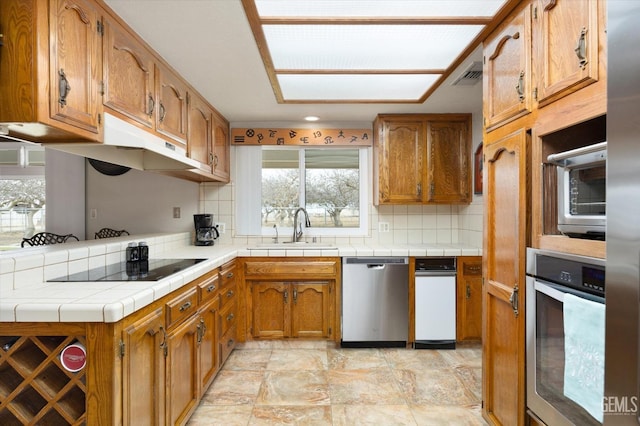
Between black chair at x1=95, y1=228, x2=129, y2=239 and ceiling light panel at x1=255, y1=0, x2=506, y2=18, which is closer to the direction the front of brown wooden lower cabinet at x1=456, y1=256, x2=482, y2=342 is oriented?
the ceiling light panel

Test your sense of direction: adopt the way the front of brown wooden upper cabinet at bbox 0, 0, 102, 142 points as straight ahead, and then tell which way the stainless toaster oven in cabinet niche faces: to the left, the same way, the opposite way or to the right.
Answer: the opposite way

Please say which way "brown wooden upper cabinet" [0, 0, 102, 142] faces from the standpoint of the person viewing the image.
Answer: facing the viewer and to the right of the viewer

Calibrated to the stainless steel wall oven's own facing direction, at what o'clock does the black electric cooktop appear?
The black electric cooktop is roughly at 1 o'clock from the stainless steel wall oven.

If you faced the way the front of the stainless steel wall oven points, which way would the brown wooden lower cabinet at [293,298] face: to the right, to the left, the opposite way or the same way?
to the left

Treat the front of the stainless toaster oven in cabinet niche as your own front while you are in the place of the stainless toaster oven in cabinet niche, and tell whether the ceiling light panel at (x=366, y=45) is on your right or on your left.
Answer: on your right

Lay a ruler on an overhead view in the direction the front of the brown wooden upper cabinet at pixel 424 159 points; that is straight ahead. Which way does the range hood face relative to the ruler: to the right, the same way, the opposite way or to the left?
to the left

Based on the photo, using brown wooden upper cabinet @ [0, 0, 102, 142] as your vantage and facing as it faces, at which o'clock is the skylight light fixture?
The skylight light fixture is roughly at 11 o'clock from the brown wooden upper cabinet.

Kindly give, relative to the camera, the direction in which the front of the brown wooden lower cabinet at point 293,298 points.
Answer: facing the viewer

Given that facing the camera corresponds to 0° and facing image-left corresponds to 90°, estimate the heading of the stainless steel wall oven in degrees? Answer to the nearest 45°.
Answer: approximately 45°

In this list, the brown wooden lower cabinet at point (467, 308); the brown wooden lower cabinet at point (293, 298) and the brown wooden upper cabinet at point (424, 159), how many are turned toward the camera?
3

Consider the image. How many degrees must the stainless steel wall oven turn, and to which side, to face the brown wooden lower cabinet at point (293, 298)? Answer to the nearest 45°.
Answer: approximately 90° to its right

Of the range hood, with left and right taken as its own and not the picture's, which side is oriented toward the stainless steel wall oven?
front

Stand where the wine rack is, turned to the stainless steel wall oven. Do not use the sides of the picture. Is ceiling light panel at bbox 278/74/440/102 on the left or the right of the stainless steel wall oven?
left

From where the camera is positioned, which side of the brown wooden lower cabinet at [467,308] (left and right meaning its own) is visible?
front
